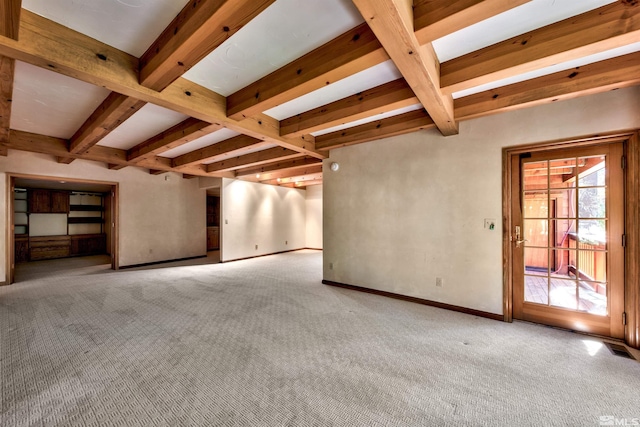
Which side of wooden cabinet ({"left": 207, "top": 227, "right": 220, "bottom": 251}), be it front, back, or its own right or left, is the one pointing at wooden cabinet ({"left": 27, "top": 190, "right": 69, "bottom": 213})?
right

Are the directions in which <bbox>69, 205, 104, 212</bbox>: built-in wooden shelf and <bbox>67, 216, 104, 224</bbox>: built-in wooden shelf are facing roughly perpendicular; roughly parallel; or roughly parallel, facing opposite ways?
roughly parallel

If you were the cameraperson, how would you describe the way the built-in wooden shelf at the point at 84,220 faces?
facing the viewer

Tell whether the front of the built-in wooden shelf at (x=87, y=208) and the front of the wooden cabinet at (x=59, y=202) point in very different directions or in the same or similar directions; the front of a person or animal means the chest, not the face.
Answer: same or similar directions

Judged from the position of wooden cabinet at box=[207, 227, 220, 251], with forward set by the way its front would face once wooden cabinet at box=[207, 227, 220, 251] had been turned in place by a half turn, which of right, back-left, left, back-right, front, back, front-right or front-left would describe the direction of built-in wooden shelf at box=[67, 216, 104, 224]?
left

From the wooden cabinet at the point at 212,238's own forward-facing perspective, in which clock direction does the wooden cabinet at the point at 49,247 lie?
the wooden cabinet at the point at 49,247 is roughly at 3 o'clock from the wooden cabinet at the point at 212,238.

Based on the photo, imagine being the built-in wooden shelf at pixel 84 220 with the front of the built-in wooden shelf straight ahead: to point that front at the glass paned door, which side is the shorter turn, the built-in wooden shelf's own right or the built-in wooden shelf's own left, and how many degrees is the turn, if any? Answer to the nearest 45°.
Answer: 0° — it already faces it

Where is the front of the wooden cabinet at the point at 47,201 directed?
toward the camera

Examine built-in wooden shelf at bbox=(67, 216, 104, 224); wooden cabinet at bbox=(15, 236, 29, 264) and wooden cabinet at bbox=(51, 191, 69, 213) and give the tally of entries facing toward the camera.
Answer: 3

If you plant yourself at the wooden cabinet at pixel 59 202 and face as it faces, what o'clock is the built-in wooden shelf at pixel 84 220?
The built-in wooden shelf is roughly at 8 o'clock from the wooden cabinet.

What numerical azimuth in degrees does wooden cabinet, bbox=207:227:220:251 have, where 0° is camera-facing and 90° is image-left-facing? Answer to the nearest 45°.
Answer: approximately 0°

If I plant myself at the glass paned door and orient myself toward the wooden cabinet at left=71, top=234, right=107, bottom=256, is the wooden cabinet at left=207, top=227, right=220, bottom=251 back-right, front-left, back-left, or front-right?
front-right

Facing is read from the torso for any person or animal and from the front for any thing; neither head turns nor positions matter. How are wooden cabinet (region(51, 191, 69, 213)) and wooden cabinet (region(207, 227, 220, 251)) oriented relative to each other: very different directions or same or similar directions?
same or similar directions
